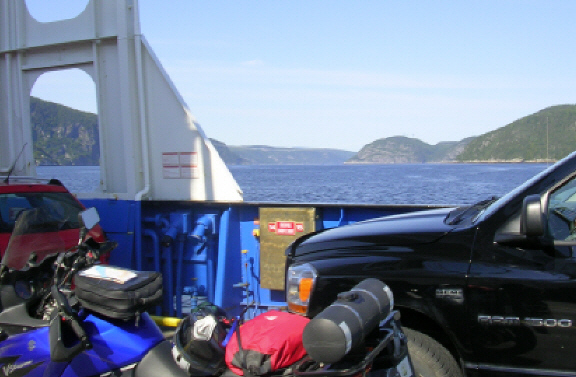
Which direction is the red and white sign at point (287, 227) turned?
toward the camera

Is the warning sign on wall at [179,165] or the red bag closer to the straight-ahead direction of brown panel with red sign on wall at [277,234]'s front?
the red bag

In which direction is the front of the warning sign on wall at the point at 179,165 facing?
toward the camera

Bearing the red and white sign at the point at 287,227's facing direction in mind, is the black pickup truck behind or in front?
in front

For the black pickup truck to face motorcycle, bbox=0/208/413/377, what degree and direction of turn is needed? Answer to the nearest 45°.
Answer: approximately 45° to its left

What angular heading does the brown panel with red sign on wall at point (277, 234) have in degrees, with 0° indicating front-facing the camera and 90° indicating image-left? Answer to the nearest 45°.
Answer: approximately 0°

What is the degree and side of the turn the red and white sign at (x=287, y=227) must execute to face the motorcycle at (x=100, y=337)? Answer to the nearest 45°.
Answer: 0° — it already faces it

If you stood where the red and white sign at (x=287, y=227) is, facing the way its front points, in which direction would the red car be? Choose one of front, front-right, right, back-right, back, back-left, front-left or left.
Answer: right

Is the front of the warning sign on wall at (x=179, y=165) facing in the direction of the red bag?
yes

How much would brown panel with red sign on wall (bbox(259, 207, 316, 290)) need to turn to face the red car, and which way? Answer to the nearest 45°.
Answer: approximately 90° to its right

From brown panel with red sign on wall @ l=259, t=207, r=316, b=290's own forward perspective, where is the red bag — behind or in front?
in front
